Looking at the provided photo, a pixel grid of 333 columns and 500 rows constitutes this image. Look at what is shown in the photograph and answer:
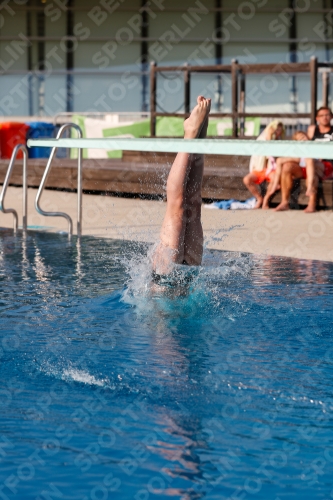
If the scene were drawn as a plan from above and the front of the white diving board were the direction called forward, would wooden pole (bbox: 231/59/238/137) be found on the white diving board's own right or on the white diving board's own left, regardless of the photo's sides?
on the white diving board's own right

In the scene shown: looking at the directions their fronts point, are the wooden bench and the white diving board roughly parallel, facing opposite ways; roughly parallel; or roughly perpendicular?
roughly perpendicular

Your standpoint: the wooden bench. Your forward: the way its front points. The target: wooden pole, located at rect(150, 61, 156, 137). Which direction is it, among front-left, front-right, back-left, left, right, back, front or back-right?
back

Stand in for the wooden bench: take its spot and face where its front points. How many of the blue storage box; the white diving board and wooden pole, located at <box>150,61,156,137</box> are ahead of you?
1

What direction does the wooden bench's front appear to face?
toward the camera

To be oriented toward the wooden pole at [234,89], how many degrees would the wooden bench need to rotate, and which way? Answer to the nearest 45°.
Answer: approximately 135° to its left

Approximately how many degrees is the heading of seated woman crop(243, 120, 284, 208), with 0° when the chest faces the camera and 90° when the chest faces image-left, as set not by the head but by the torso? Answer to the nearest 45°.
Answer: approximately 45°

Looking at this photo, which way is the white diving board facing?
to the viewer's left

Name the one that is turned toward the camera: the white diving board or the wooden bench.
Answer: the wooden bench

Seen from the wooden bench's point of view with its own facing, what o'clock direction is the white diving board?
The white diving board is roughly at 12 o'clock from the wooden bench.

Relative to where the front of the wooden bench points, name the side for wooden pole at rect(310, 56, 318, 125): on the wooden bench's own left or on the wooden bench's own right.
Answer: on the wooden bench's own left
